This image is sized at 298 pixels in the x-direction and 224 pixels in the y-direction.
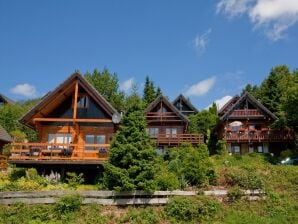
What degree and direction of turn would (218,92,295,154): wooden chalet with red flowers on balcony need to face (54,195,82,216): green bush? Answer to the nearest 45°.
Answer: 0° — it already faces it

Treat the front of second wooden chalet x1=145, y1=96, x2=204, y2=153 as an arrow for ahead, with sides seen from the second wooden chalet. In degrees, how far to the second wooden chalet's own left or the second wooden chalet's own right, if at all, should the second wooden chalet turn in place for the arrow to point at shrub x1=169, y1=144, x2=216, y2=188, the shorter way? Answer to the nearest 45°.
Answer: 0° — it already faces it

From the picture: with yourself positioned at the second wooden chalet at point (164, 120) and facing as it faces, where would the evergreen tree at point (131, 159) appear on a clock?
The evergreen tree is roughly at 12 o'clock from the second wooden chalet.

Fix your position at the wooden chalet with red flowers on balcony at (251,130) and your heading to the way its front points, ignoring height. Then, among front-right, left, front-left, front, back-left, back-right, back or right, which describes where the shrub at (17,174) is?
front-right

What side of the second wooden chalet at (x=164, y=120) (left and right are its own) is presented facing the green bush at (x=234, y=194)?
front

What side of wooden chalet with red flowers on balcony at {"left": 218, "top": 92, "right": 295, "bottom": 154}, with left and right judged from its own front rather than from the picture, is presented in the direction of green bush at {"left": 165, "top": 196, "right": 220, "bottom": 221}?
front

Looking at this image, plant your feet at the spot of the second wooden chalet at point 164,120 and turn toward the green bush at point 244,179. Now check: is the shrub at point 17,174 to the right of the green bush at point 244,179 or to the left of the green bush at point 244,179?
right

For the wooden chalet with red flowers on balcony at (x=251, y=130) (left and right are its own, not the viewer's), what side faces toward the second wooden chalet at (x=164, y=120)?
right

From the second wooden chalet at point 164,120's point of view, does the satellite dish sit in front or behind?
in front

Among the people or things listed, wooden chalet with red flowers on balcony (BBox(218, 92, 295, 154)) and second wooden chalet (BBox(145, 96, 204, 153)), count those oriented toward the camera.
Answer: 2

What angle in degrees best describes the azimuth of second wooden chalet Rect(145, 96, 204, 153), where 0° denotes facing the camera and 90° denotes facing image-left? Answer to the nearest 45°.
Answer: approximately 0°

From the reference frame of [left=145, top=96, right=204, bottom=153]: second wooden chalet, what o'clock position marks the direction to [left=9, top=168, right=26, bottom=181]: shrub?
The shrub is roughly at 1 o'clock from the second wooden chalet.
